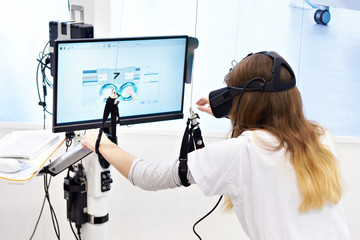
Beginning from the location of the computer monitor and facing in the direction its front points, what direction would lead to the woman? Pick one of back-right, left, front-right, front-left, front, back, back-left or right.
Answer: front

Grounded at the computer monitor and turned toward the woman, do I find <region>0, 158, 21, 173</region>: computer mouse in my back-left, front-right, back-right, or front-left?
back-right

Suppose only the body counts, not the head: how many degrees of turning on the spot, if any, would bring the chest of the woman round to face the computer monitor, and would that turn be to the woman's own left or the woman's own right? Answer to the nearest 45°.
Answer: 0° — they already face it

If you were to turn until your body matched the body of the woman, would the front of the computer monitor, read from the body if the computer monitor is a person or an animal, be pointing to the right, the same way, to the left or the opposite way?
the opposite way

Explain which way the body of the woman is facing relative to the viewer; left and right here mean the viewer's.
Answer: facing away from the viewer and to the left of the viewer

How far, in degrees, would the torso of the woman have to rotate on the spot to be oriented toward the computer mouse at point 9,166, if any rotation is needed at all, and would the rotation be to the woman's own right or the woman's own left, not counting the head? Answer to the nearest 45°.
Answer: approximately 45° to the woman's own left

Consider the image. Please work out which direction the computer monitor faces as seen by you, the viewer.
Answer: facing the viewer and to the right of the viewer
